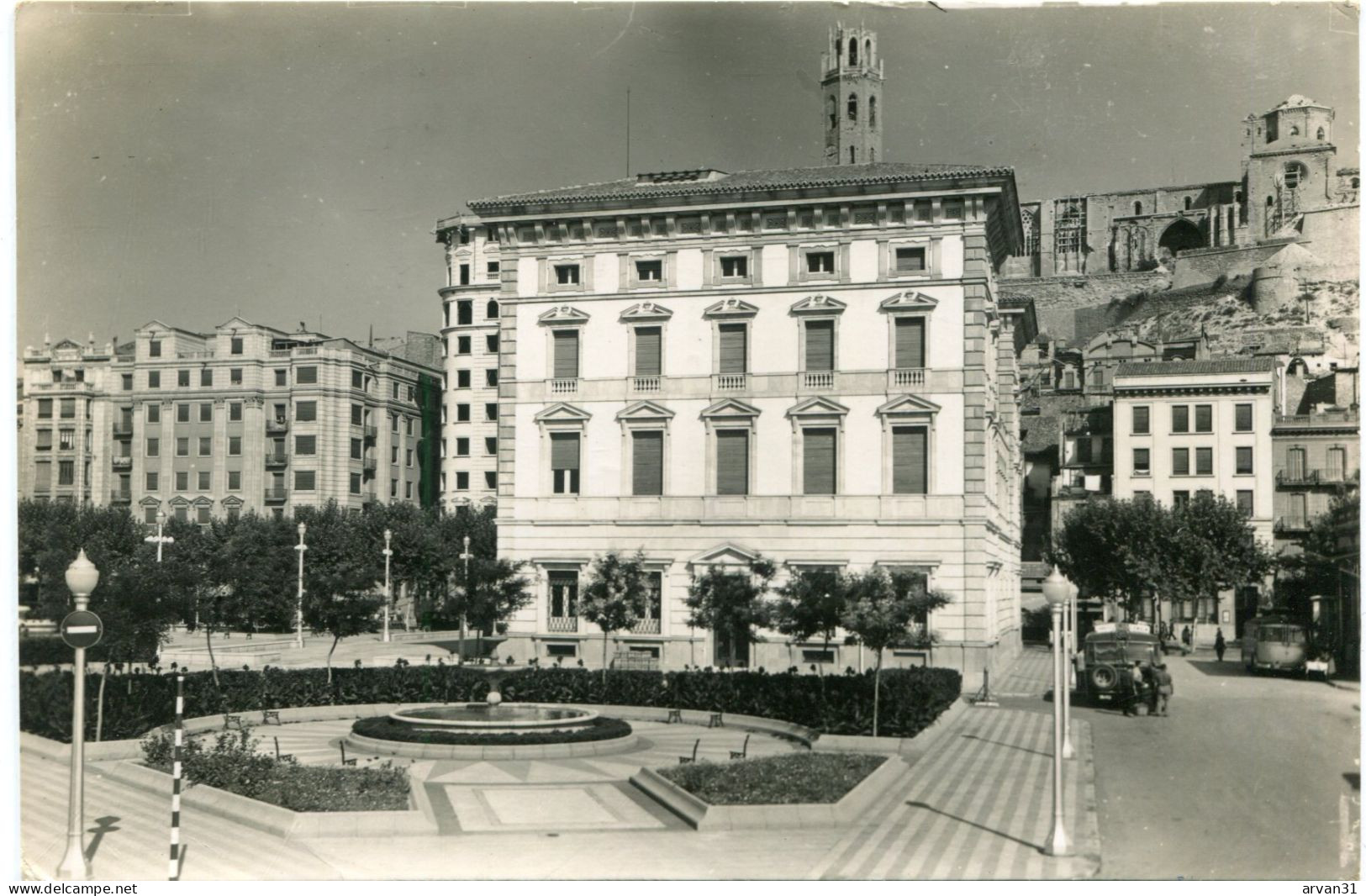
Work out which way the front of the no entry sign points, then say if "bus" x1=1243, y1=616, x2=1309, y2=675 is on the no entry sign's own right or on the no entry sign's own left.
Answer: on the no entry sign's own left

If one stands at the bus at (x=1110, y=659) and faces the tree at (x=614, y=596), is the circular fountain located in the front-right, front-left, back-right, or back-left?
front-left

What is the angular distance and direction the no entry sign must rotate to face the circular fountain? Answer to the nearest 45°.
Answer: approximately 135° to its left

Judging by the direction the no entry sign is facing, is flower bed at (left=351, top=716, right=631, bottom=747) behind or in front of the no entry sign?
behind

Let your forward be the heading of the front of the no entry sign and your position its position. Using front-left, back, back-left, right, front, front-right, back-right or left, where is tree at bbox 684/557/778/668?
back-left

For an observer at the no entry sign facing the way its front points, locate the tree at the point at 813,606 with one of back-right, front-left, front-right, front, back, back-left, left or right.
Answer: back-left

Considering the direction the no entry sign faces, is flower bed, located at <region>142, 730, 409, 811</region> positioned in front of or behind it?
behind

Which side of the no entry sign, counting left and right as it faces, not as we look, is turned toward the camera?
front

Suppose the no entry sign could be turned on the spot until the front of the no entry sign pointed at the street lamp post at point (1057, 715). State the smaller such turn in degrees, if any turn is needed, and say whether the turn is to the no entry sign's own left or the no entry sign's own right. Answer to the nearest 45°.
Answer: approximately 90° to the no entry sign's own left
